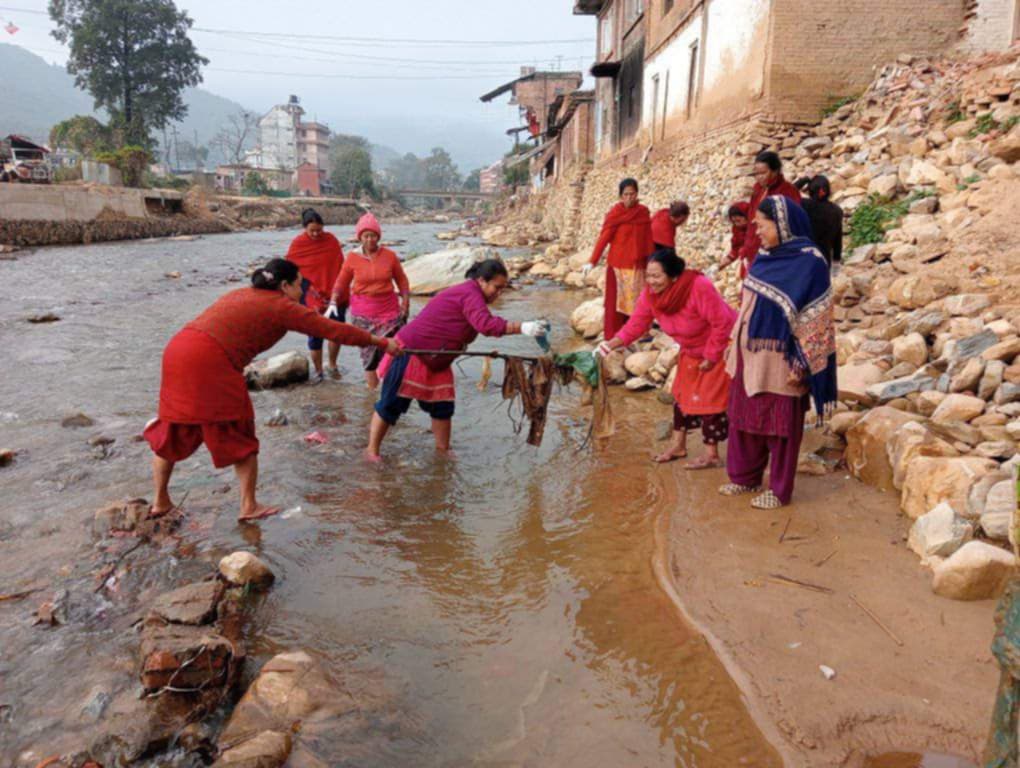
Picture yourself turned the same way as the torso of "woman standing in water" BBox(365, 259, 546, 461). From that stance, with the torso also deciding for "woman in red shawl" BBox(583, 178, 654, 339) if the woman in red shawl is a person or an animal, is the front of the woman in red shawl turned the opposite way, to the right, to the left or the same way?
to the right

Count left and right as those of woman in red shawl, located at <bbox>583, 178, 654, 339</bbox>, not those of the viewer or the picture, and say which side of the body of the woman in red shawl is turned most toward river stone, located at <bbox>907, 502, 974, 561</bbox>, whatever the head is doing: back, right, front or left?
front

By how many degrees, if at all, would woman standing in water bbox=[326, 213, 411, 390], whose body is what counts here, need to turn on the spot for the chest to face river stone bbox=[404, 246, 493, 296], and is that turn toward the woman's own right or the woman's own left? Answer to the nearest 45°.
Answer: approximately 180°

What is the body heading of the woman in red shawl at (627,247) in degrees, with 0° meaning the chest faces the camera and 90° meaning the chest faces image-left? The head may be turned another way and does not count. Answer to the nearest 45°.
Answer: approximately 0°

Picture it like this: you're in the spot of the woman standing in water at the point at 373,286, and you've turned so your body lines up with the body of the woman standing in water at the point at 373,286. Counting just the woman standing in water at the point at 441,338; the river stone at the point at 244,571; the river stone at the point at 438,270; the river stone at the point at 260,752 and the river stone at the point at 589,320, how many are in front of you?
3

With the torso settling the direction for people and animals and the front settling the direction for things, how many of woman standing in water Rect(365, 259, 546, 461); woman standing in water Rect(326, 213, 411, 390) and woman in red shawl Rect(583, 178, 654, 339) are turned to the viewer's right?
1

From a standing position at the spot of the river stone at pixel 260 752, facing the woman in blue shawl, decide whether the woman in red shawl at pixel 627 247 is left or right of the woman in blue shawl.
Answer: left

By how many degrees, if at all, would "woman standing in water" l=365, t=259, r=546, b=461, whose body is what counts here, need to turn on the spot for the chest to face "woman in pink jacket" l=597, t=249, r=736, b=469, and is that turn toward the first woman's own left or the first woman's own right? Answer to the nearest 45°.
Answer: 0° — they already face them

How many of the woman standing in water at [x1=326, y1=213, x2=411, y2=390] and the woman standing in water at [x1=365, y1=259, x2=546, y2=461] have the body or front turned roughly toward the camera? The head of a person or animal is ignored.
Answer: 1

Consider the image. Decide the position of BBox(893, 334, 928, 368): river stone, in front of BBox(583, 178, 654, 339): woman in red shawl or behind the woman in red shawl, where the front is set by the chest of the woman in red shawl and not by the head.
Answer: in front

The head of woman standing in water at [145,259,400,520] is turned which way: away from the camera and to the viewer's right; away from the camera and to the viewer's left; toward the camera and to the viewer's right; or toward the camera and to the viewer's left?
away from the camera and to the viewer's right

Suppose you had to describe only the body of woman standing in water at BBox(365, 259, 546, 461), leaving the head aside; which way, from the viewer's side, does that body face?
to the viewer's right

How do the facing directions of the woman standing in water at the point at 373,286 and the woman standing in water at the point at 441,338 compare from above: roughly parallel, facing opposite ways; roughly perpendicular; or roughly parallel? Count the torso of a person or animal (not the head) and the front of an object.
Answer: roughly perpendicular

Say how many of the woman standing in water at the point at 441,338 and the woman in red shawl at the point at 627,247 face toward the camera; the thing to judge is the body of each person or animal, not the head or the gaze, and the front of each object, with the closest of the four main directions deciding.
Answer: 1

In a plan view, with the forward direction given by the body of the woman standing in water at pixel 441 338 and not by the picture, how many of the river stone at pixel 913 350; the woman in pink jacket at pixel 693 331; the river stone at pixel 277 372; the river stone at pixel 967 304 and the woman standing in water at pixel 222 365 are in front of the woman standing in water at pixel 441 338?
3

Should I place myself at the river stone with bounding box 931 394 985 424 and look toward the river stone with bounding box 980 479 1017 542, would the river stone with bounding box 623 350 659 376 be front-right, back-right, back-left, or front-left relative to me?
back-right
